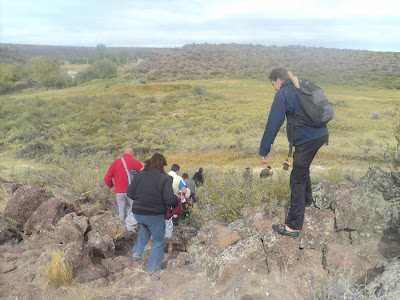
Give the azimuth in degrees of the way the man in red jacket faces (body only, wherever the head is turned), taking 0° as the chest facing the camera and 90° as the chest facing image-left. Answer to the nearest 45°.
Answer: approximately 225°

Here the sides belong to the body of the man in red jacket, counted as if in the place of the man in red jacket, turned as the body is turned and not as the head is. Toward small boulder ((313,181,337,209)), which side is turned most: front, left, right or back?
right

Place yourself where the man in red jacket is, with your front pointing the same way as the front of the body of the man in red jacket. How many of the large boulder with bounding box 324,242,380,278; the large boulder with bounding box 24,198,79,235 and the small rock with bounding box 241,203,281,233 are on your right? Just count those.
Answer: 2

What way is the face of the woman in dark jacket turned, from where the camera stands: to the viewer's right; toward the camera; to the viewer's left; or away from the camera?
away from the camera

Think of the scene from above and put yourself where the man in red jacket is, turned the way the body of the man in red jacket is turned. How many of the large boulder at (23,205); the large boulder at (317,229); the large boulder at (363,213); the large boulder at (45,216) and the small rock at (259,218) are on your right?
3

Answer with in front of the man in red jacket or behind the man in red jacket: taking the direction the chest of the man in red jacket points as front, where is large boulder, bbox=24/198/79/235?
behind

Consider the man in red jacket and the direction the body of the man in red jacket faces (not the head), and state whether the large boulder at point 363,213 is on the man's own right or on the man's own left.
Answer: on the man's own right
